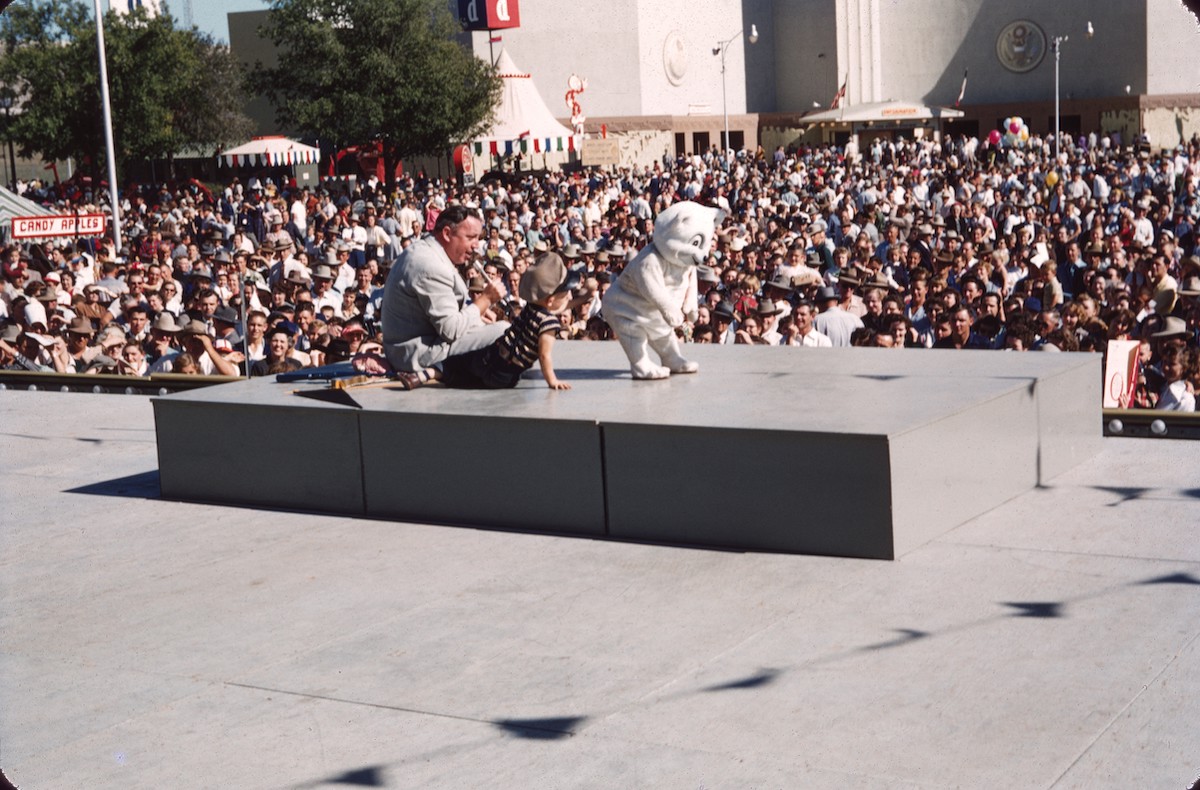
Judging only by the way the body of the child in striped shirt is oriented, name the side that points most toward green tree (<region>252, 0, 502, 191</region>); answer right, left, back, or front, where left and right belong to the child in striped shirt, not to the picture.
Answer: left

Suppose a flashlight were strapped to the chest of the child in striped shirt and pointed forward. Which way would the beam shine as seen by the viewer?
to the viewer's right

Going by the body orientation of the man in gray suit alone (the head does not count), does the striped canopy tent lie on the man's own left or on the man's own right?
on the man's own left

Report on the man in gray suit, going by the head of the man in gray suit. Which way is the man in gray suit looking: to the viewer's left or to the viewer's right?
to the viewer's right

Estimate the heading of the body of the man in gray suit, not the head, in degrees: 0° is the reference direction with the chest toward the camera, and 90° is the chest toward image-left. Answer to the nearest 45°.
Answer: approximately 270°

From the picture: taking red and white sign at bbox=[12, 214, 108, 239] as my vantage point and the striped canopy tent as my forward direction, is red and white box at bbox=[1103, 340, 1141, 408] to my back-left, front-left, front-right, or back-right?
back-right

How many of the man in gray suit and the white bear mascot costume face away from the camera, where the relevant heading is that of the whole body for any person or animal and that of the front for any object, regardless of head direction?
0

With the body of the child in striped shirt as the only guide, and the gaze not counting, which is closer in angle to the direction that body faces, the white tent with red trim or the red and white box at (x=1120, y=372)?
the red and white box

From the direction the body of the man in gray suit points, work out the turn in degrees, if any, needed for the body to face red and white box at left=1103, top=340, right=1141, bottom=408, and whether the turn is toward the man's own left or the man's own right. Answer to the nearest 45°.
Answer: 0° — they already face it
